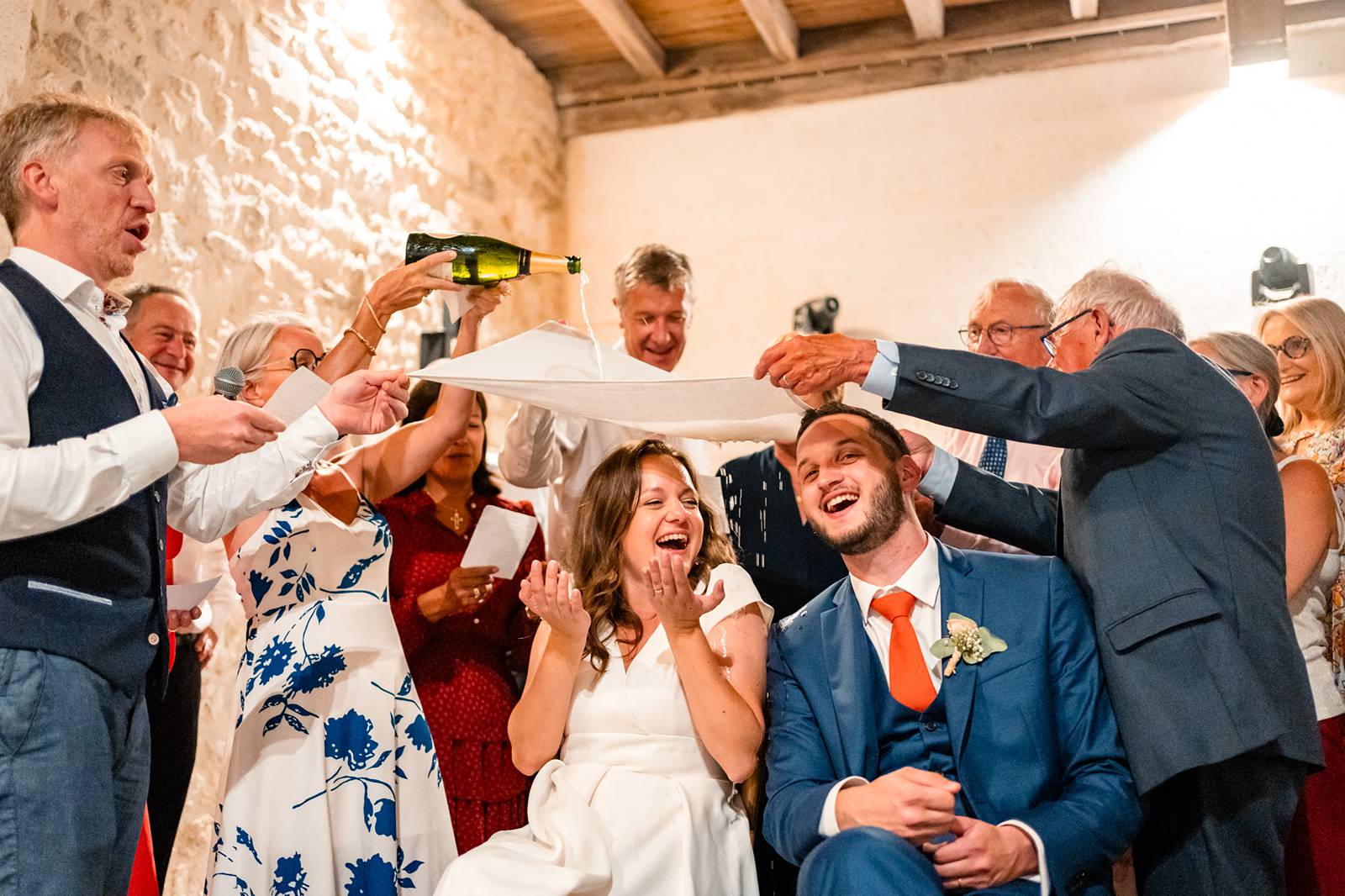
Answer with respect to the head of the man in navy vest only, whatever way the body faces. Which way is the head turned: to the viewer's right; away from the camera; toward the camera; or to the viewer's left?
to the viewer's right

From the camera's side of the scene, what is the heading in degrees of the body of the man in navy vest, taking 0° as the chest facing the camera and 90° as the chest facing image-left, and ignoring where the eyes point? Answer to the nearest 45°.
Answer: approximately 270°

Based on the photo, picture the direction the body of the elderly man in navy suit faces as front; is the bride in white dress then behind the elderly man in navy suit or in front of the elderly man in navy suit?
in front

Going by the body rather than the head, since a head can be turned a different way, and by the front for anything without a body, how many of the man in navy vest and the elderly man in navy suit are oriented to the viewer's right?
1

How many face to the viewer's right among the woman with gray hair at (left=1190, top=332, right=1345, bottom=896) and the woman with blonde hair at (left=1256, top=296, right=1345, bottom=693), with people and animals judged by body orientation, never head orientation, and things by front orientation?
0

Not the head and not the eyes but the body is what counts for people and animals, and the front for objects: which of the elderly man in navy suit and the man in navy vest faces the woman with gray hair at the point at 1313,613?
the man in navy vest

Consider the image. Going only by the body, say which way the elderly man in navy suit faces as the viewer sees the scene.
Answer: to the viewer's left

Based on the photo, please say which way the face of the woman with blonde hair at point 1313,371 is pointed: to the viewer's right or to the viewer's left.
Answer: to the viewer's left

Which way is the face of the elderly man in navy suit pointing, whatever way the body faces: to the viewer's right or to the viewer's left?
to the viewer's left
